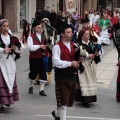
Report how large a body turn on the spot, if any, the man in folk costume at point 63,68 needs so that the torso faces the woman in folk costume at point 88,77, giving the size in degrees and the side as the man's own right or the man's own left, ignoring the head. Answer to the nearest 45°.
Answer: approximately 135° to the man's own left

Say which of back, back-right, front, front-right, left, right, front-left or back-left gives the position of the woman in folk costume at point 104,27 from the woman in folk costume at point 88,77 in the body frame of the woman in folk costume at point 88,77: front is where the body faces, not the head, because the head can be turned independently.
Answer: back-left

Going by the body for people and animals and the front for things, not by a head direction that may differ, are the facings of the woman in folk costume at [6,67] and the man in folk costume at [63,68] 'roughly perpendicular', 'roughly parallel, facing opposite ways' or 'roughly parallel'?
roughly parallel

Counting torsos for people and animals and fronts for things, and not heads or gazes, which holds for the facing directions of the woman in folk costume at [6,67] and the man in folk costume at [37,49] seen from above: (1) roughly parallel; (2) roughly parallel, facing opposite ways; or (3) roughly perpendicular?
roughly parallel

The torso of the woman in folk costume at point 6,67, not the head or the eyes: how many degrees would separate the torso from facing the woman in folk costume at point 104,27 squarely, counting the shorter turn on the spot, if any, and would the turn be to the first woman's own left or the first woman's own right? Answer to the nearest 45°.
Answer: approximately 135° to the first woman's own left

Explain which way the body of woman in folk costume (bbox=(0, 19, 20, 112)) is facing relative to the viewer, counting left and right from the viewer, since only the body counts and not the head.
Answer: facing the viewer and to the right of the viewer

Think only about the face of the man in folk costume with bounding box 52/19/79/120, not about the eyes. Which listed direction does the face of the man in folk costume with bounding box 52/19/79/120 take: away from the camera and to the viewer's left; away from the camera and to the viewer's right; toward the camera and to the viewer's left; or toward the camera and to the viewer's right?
toward the camera and to the viewer's right

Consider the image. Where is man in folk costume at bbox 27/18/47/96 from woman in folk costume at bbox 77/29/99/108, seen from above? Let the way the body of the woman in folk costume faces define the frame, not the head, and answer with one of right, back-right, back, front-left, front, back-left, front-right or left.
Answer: back

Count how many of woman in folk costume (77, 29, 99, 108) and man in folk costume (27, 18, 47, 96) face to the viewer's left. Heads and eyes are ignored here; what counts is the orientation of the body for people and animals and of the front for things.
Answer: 0

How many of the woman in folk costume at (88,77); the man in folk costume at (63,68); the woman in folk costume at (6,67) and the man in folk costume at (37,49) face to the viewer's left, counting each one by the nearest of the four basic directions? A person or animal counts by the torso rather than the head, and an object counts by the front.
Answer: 0
